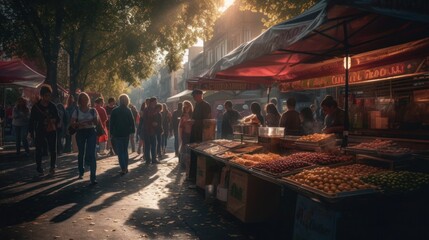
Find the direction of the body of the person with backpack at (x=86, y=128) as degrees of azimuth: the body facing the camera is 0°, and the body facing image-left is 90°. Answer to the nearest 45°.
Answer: approximately 0°

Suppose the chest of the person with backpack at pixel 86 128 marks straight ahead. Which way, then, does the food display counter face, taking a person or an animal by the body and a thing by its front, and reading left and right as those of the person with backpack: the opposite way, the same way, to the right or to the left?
to the right

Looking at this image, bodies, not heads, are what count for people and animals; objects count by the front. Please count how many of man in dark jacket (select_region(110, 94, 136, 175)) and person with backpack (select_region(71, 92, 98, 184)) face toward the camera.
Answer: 1

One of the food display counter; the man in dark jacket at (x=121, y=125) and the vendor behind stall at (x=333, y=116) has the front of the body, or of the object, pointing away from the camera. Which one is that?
the man in dark jacket

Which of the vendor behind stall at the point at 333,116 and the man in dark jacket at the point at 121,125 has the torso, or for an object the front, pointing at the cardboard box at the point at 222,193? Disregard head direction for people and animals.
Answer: the vendor behind stall

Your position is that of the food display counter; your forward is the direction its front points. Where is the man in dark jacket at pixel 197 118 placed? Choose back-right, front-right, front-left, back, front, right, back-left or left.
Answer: right

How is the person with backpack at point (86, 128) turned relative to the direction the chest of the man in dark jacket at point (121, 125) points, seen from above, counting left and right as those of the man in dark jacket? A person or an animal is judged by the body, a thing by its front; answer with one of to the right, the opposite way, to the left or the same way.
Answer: the opposite way

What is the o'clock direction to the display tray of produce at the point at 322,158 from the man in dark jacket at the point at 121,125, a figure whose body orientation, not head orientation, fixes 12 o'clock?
The display tray of produce is roughly at 5 o'clock from the man in dark jacket.

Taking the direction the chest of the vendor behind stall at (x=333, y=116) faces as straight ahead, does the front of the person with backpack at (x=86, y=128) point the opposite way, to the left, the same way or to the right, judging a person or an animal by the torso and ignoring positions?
to the left

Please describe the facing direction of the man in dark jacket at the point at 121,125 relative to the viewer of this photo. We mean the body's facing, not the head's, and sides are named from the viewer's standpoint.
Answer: facing away from the viewer
